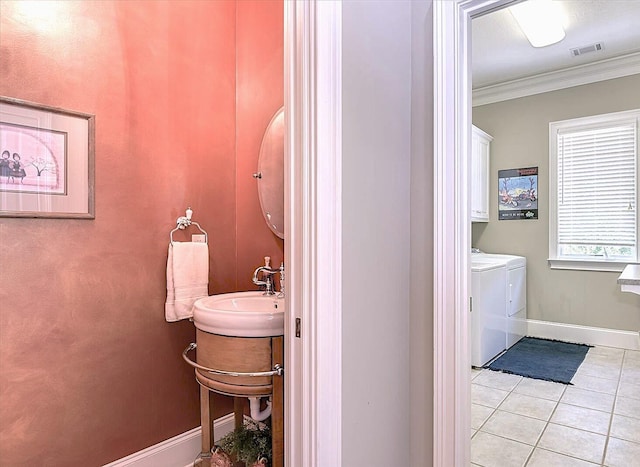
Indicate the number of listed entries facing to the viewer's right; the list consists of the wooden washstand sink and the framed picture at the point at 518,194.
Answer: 0

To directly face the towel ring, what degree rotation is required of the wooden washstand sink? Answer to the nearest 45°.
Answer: approximately 90° to its right

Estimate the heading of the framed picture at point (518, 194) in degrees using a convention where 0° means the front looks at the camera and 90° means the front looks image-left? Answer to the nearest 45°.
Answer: approximately 0°

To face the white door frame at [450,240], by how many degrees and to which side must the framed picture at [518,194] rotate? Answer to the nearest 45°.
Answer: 0° — it already faces it

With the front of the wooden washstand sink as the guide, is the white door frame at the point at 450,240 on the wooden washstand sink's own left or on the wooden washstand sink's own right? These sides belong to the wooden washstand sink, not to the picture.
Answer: on the wooden washstand sink's own left

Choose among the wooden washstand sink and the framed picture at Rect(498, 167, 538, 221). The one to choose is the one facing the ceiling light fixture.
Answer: the framed picture

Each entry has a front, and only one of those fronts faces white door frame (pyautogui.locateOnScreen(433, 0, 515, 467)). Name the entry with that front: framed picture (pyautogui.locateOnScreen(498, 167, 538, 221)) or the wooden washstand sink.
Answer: the framed picture

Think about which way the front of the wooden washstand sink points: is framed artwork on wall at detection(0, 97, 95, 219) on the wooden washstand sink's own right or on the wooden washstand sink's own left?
on the wooden washstand sink's own right

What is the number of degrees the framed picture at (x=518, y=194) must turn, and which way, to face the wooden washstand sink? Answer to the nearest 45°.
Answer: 0° — it already faces it

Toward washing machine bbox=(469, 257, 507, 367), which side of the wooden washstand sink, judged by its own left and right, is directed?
back

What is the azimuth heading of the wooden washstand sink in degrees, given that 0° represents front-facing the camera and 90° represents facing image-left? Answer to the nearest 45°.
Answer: approximately 45°

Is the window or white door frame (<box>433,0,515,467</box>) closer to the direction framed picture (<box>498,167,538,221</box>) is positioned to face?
the white door frame

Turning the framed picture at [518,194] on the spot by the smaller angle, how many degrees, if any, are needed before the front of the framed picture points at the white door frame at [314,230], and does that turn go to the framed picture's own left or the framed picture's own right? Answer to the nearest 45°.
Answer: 0° — it already faces it
